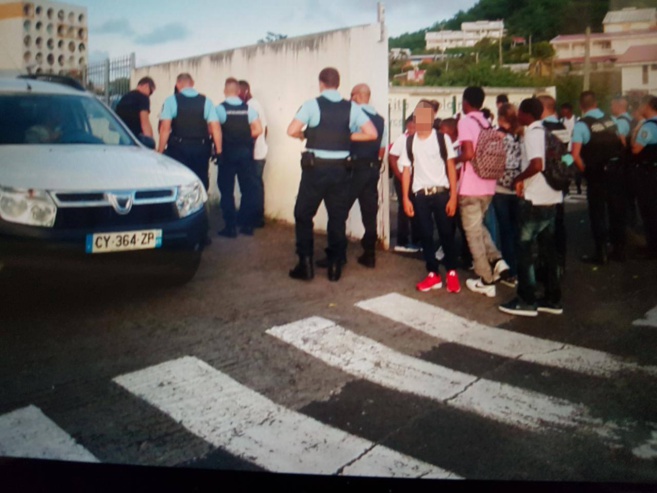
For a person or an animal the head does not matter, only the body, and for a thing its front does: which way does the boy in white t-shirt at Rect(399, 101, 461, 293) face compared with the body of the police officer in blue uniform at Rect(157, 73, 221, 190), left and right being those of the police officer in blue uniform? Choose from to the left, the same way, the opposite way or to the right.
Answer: the opposite way

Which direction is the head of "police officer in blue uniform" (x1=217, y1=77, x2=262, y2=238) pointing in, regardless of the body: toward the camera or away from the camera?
away from the camera

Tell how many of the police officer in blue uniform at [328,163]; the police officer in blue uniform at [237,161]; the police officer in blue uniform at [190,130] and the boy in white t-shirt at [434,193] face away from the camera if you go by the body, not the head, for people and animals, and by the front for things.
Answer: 3

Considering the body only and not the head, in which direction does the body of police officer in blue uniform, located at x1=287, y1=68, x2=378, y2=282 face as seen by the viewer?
away from the camera

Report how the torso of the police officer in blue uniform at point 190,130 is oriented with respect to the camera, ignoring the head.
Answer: away from the camera

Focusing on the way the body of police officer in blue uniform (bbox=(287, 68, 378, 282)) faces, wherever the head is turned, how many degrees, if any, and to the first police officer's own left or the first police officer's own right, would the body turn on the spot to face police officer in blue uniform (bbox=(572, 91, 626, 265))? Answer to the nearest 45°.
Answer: approximately 90° to the first police officer's own right

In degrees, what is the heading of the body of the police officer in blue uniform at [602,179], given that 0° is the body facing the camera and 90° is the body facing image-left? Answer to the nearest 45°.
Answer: approximately 135°

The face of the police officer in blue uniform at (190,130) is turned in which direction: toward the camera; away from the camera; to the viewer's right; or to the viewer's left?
away from the camera

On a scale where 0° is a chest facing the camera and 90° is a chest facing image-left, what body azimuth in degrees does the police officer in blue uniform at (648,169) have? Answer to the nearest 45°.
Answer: approximately 135°

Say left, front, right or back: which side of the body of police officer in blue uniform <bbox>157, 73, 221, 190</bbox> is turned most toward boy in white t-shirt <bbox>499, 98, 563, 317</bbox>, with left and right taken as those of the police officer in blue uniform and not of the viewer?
right

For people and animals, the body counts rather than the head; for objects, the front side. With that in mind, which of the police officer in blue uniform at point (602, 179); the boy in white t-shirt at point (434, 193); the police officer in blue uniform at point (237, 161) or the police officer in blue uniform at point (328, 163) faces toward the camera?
the boy in white t-shirt

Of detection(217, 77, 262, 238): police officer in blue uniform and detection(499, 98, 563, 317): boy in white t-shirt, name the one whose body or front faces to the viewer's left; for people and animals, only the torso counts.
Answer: the boy in white t-shirt

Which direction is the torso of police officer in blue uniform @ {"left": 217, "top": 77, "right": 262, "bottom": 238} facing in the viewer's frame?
away from the camera

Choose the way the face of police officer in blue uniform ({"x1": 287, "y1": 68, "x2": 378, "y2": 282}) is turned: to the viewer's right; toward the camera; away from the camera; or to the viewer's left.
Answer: away from the camera

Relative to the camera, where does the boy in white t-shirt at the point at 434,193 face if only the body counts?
toward the camera

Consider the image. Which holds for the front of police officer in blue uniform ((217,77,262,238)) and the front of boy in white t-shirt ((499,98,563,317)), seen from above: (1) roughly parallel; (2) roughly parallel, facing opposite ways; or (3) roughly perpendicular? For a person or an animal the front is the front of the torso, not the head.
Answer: roughly perpendicular
